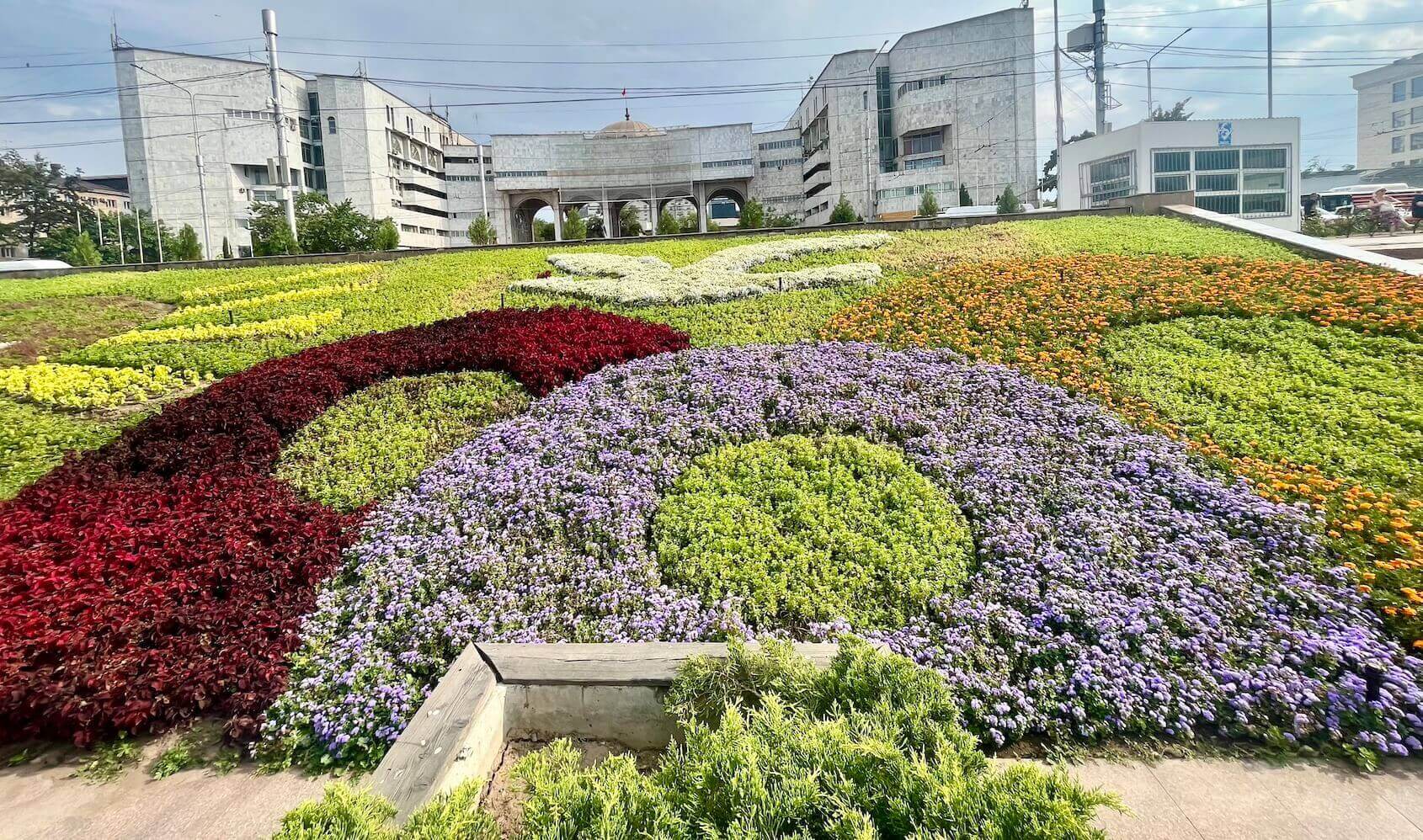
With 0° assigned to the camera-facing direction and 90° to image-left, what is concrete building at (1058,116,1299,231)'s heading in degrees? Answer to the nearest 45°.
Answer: approximately 0°

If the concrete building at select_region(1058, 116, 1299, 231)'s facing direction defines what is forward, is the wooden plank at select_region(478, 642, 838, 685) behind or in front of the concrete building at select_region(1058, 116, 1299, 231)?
in front

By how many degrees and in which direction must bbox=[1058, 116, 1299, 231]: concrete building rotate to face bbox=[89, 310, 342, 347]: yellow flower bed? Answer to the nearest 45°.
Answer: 0° — it already faces it

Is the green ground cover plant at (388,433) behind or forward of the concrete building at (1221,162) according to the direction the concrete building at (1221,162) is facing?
forward

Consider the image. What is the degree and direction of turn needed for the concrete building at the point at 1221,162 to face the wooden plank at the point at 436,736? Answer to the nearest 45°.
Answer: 0° — it already faces it
